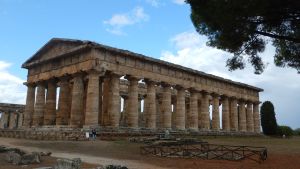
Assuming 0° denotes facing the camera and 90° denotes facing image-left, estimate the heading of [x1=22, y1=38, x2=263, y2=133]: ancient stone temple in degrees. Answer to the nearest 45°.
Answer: approximately 45°

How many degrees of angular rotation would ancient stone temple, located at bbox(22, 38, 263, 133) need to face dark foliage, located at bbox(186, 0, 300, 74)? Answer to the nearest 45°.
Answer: approximately 90° to its left
